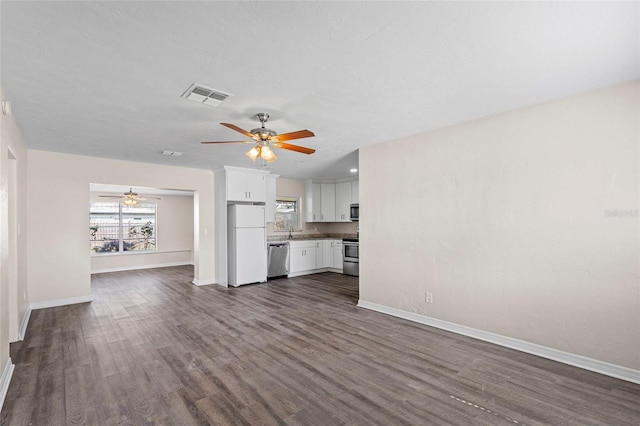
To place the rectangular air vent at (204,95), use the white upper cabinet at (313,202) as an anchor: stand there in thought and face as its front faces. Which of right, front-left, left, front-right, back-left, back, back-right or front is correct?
front-right

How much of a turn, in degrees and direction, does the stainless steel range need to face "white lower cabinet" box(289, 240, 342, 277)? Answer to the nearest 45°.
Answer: approximately 45° to its right

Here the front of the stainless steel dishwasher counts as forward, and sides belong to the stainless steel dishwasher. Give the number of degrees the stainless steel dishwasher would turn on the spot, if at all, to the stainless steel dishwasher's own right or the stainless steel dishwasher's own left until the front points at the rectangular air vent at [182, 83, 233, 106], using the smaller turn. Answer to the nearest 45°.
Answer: approximately 45° to the stainless steel dishwasher's own right

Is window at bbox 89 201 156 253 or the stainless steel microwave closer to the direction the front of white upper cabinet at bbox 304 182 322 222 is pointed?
the stainless steel microwave

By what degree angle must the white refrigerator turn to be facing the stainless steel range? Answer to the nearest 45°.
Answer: approximately 45° to its left

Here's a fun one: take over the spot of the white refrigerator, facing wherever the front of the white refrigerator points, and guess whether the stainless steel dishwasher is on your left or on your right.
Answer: on your left

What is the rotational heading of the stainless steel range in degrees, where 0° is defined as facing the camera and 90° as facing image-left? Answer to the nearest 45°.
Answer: approximately 45°

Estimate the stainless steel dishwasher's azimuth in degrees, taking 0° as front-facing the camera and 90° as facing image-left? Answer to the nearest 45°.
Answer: approximately 315°
